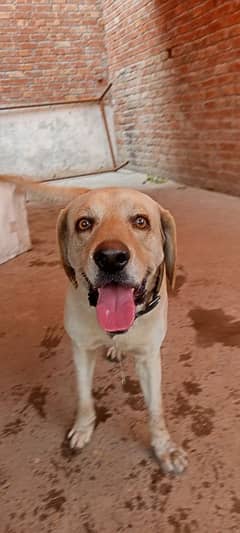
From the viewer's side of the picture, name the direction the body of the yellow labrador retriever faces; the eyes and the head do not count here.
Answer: toward the camera
